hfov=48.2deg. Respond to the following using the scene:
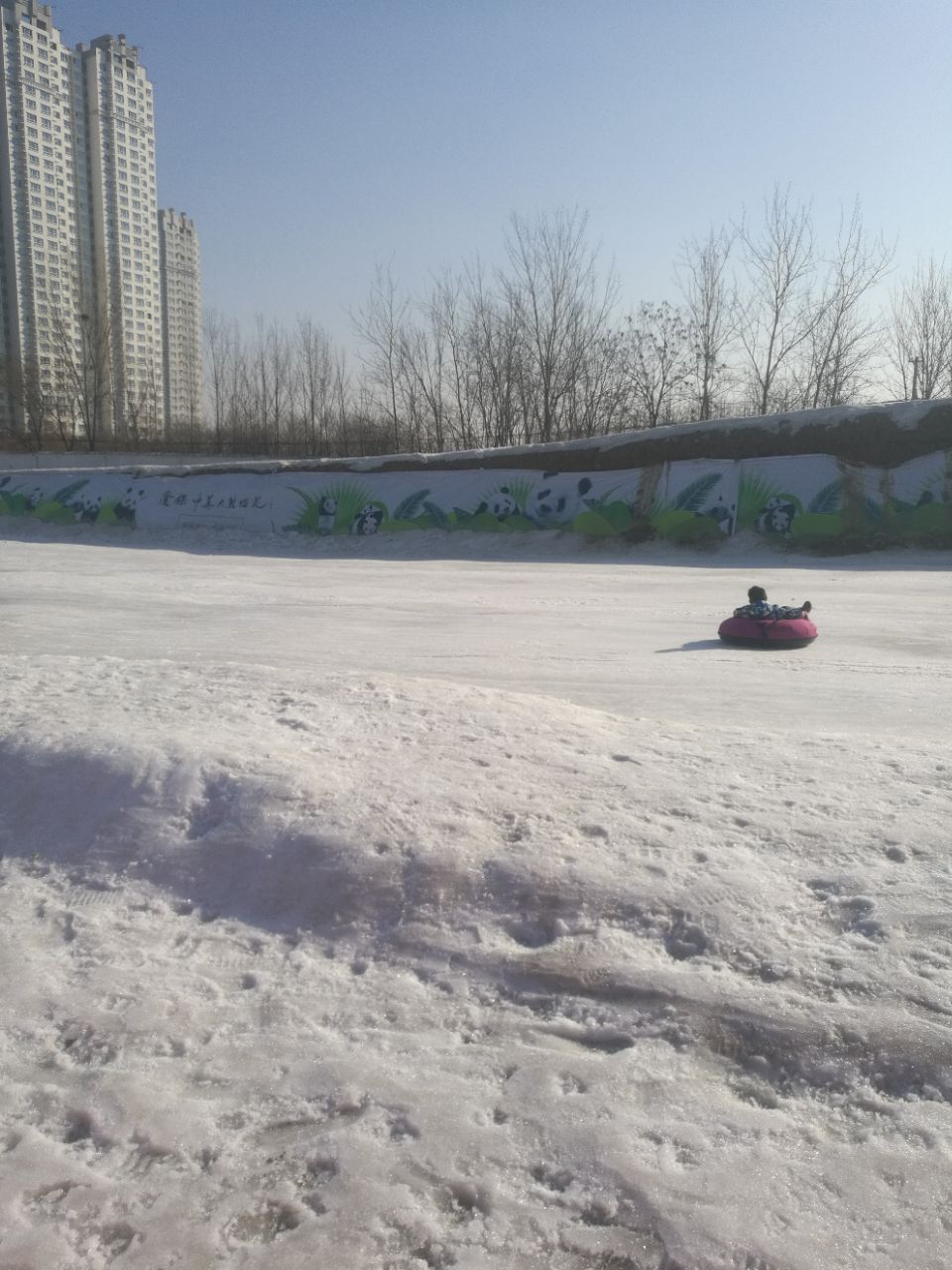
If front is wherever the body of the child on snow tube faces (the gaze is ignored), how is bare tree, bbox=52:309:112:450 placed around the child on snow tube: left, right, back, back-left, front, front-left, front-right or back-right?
back-left

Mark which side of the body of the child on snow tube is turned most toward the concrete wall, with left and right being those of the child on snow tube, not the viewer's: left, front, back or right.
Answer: left

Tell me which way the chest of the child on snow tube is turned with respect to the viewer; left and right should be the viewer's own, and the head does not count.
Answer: facing to the right of the viewer
